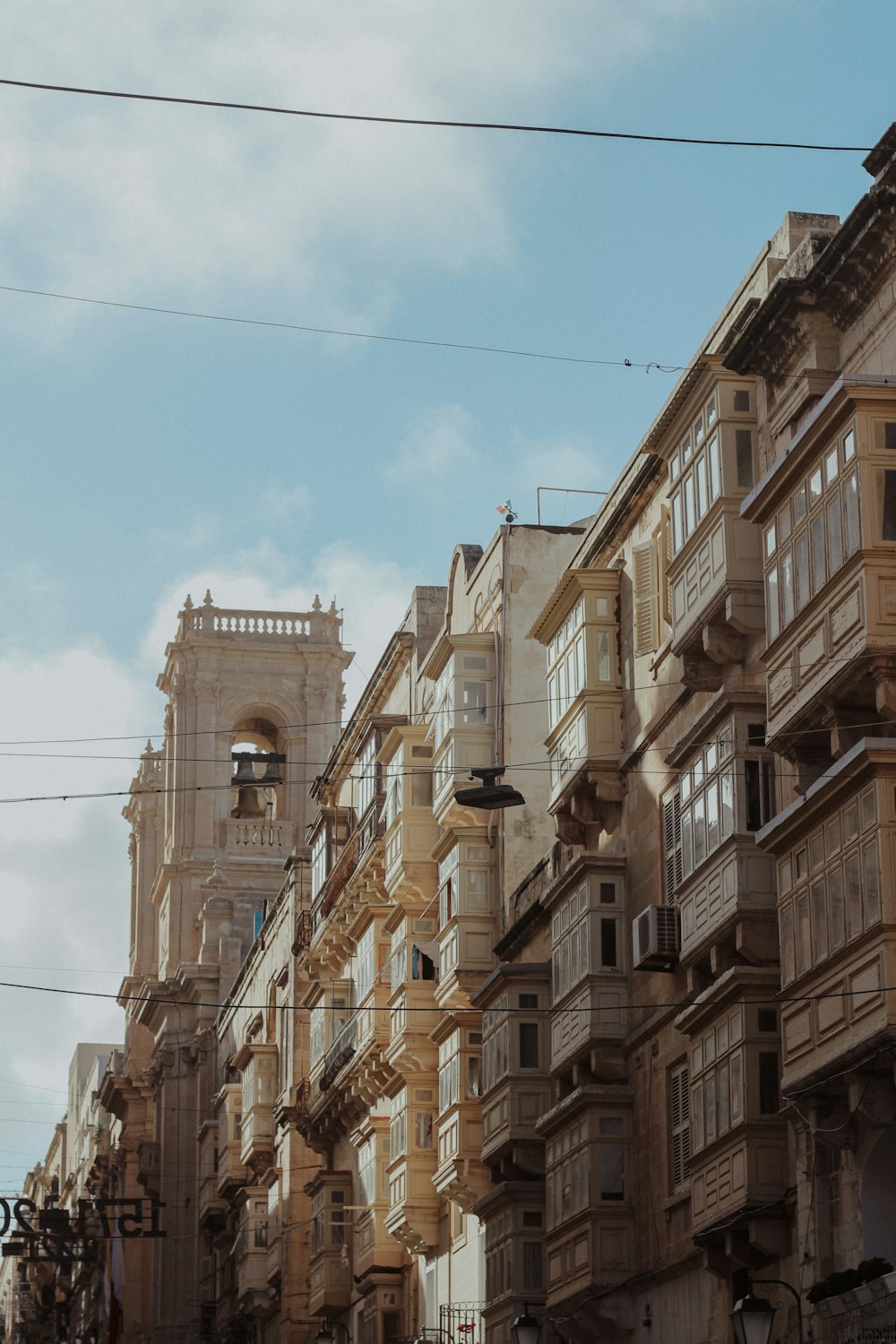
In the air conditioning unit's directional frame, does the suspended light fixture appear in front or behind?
in front

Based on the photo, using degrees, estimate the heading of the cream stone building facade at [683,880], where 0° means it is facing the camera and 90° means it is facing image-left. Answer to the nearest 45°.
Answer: approximately 45°

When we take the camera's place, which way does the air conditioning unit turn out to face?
facing to the left of the viewer
